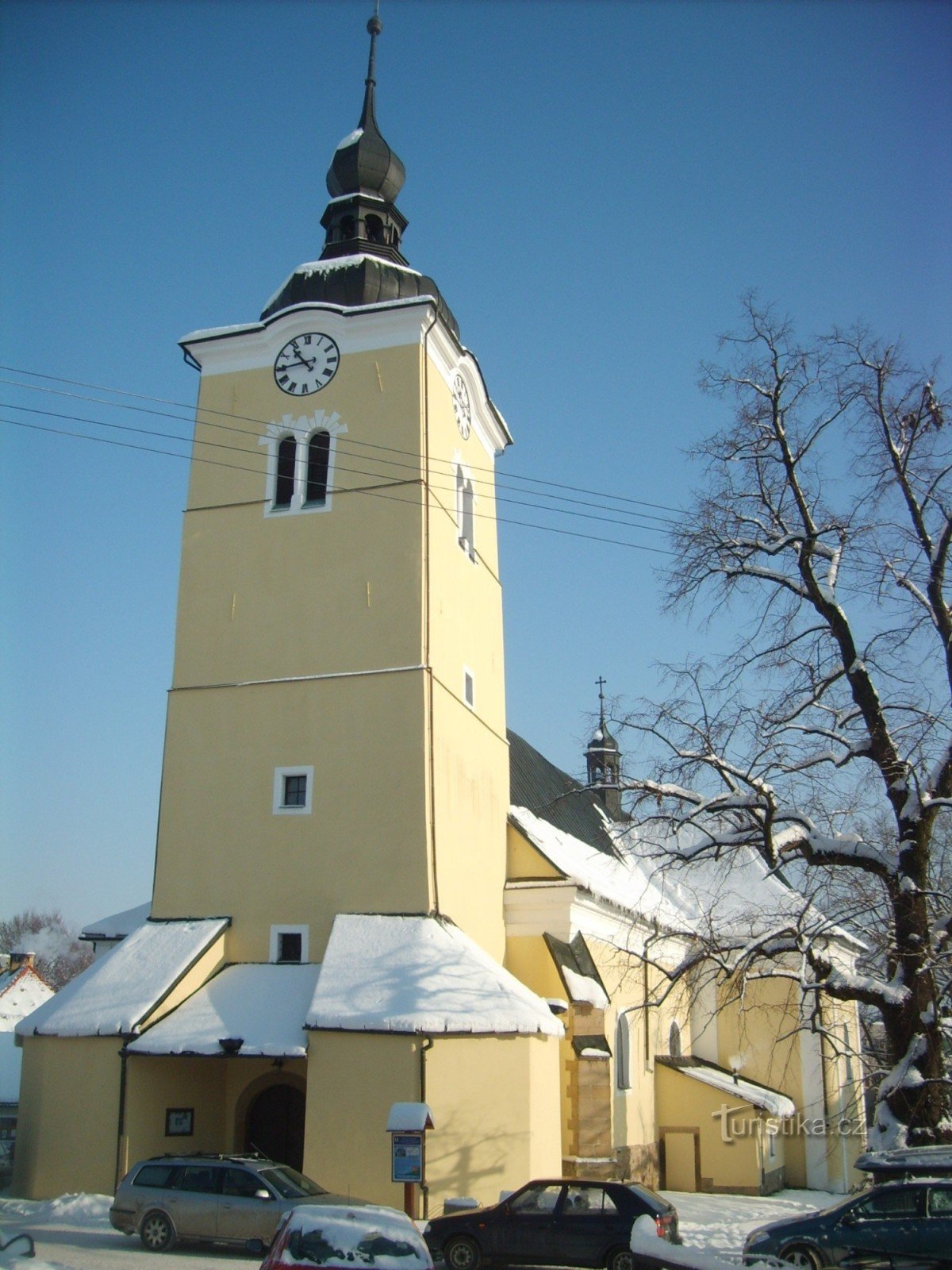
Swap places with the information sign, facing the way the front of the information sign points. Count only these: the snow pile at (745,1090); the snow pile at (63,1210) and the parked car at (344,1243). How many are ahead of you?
1

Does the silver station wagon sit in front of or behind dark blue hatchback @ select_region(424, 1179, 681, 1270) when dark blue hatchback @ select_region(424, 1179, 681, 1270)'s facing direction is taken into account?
in front

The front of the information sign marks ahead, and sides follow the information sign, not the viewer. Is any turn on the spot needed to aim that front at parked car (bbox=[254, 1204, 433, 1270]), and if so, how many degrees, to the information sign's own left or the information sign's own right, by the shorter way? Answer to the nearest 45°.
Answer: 0° — it already faces it

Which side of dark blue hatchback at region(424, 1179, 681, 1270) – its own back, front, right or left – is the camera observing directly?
left

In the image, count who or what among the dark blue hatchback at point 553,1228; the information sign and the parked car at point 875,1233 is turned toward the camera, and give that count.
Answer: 1

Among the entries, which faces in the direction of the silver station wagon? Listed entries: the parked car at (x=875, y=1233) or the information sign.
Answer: the parked car

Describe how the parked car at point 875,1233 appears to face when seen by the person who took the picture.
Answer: facing to the left of the viewer

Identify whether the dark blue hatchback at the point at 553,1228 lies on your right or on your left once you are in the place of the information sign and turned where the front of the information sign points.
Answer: on your left

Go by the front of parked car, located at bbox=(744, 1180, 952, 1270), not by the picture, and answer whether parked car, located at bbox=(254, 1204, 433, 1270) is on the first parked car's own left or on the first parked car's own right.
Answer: on the first parked car's own left

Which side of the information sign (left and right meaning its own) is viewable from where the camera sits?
front

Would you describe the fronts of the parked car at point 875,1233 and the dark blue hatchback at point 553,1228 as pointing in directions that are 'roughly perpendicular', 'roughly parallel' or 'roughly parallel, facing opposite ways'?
roughly parallel

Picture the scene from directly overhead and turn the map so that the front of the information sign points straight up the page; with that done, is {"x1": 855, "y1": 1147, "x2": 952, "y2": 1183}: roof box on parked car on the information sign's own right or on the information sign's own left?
on the information sign's own left

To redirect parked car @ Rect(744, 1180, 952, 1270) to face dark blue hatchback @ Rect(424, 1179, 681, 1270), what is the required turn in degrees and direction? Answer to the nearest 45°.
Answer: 0° — it already faces it

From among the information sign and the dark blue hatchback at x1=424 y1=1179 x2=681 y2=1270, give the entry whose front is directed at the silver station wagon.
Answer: the dark blue hatchback

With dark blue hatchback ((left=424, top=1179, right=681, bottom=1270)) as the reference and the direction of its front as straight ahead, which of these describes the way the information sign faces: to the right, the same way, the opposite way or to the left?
to the left

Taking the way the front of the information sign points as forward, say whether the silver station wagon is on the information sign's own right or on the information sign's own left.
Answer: on the information sign's own right

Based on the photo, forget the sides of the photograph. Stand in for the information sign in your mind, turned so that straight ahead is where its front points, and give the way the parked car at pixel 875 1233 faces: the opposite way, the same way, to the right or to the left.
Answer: to the right

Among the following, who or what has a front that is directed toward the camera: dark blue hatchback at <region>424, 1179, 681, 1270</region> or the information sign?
the information sign
